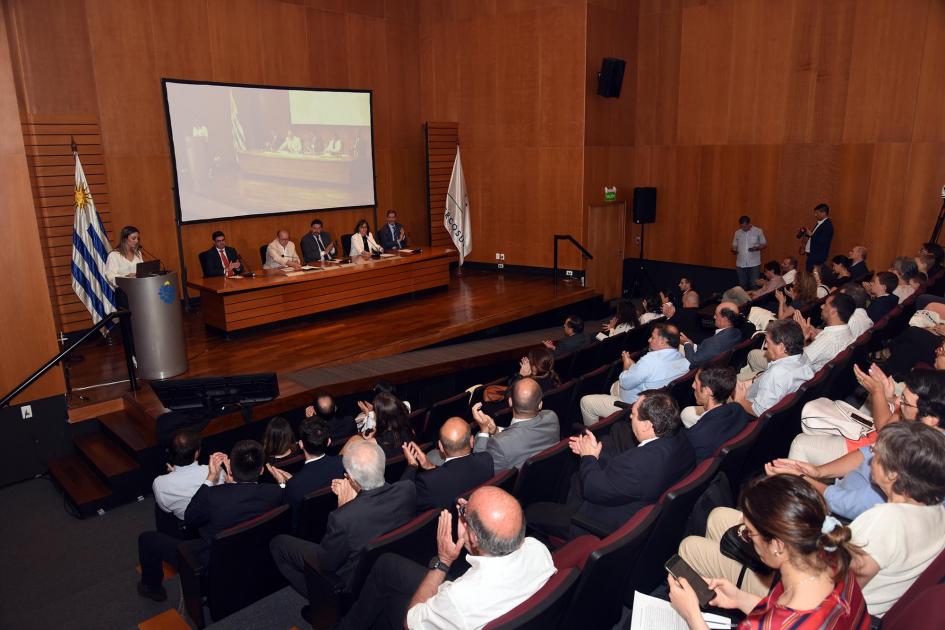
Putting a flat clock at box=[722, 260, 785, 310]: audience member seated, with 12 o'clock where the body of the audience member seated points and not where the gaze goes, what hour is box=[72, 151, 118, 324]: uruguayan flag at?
The uruguayan flag is roughly at 11 o'clock from the audience member seated.

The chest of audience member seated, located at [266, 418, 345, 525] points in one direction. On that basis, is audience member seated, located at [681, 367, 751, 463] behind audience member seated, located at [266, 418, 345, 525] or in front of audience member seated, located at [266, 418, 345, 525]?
behind

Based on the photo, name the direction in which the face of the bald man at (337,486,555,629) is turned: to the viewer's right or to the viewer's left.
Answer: to the viewer's left

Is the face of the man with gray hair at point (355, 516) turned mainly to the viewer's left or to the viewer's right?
to the viewer's left

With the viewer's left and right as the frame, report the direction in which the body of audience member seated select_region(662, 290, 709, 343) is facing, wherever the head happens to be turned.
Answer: facing away from the viewer and to the left of the viewer

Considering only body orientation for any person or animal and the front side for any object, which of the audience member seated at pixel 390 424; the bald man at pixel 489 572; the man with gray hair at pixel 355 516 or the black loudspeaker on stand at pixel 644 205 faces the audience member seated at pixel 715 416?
the black loudspeaker on stand

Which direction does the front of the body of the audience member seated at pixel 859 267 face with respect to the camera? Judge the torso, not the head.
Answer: to the viewer's left

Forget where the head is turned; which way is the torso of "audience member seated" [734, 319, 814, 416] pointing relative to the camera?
to the viewer's left

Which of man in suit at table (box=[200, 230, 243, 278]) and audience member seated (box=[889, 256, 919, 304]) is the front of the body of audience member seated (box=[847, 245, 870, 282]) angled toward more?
the man in suit at table

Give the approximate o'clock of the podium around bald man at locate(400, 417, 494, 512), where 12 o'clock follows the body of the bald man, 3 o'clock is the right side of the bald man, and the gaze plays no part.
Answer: The podium is roughly at 12 o'clock from the bald man.

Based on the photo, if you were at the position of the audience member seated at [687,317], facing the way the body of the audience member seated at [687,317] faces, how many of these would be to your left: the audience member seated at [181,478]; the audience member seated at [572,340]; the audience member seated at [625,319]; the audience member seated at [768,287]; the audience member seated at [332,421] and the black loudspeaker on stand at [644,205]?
4
